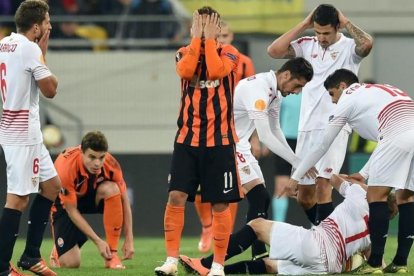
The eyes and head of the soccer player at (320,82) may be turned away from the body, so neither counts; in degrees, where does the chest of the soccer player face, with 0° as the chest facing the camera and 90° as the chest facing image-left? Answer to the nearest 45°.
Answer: approximately 0°

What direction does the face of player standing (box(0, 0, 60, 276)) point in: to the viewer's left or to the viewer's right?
to the viewer's right

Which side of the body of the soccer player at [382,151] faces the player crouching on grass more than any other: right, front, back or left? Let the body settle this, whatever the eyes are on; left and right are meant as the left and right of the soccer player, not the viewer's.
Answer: front

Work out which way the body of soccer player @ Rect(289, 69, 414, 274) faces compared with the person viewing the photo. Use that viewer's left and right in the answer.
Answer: facing to the left of the viewer

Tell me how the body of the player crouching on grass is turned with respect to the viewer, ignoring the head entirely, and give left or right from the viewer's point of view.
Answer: facing the viewer and to the right of the viewer
